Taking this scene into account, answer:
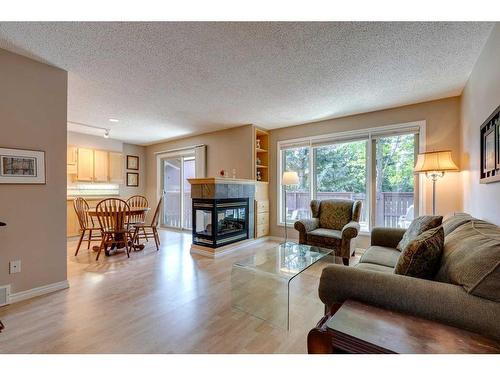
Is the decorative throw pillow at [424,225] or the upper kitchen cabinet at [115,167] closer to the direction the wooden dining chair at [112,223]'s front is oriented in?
the upper kitchen cabinet

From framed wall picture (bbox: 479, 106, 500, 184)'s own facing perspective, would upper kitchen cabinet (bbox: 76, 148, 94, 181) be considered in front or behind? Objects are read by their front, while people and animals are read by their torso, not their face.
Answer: in front

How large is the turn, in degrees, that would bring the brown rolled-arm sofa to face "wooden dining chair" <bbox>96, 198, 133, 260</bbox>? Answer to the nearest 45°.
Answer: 0° — it already faces it

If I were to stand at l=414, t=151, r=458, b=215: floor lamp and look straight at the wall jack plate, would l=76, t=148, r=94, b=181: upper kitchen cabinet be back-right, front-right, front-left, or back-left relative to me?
front-right

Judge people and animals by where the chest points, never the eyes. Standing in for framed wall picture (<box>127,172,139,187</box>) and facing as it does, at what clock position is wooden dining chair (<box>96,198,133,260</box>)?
The wooden dining chair is roughly at 12 o'clock from the framed wall picture.

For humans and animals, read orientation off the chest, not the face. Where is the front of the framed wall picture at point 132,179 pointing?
toward the camera

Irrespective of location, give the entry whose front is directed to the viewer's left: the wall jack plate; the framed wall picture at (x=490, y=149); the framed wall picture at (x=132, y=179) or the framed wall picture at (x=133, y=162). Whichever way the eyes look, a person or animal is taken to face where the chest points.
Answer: the framed wall picture at (x=490, y=149)

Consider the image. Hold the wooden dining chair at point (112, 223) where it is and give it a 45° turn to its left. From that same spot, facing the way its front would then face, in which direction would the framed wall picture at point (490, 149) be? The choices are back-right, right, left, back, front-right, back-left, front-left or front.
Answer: back

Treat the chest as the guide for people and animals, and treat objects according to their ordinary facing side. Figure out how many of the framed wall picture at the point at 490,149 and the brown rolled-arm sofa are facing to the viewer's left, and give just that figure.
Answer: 2

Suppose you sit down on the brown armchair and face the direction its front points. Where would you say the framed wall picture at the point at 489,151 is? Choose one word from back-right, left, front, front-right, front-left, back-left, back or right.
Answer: left

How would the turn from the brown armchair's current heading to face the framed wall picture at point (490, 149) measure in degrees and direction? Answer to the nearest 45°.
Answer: approximately 90° to its left

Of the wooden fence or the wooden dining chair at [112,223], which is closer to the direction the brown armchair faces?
the wooden dining chair

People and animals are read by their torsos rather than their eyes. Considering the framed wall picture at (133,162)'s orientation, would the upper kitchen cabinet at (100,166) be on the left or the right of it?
on its right

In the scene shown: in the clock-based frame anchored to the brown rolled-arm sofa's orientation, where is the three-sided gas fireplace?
The three-sided gas fireplace is roughly at 1 o'clock from the brown rolled-arm sofa.

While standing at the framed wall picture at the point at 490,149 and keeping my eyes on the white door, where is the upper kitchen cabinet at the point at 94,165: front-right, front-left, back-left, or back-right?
front-left

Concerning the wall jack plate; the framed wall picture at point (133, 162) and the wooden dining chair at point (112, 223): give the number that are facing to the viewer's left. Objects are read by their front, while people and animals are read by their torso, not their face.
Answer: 0

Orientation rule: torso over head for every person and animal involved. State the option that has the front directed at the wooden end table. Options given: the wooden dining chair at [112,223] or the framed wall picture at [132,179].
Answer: the framed wall picture

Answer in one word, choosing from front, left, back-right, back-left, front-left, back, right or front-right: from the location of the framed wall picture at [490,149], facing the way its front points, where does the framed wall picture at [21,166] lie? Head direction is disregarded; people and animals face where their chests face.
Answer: front-left

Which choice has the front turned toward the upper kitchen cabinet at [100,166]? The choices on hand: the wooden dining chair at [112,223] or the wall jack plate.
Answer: the wooden dining chair
